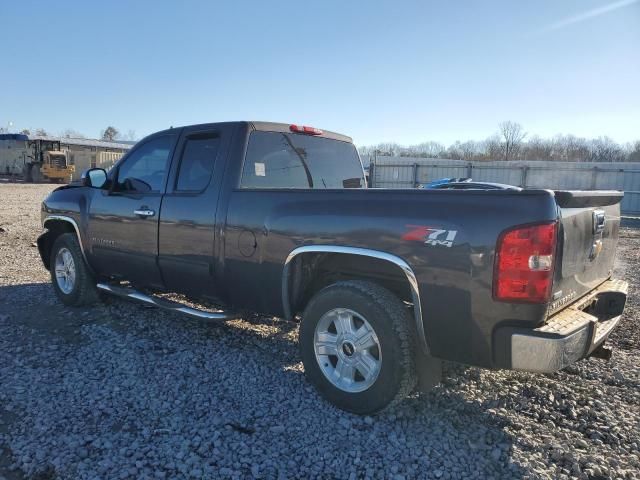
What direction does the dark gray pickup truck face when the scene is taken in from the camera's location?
facing away from the viewer and to the left of the viewer
